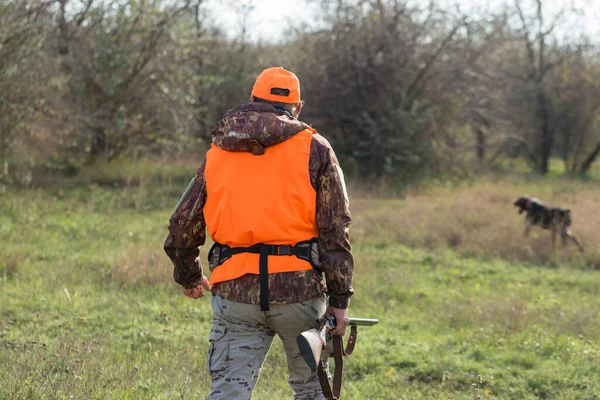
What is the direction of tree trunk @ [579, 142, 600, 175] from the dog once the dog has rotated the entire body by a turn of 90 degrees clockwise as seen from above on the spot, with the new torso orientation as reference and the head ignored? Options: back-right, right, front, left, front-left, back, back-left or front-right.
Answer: front

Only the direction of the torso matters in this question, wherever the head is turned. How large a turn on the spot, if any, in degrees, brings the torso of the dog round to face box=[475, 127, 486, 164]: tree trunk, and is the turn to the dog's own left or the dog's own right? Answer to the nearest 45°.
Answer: approximately 90° to the dog's own right

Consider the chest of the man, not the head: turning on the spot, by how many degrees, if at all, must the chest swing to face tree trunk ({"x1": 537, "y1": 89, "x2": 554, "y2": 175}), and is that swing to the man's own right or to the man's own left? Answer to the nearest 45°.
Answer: approximately 45° to the man's own right

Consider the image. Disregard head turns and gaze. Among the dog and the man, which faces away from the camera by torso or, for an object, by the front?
the man

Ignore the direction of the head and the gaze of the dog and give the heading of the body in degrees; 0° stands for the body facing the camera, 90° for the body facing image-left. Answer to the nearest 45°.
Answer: approximately 90°

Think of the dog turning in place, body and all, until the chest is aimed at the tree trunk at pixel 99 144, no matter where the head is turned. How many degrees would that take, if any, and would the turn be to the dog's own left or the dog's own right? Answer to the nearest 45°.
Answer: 0° — it already faces it

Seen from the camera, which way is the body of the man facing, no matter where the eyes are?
away from the camera

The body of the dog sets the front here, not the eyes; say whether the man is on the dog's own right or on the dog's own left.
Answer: on the dog's own left

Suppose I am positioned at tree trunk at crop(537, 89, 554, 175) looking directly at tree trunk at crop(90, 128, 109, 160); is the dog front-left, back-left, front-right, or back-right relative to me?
front-left

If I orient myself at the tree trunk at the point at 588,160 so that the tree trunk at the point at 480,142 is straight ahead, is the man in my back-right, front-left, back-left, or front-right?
front-left

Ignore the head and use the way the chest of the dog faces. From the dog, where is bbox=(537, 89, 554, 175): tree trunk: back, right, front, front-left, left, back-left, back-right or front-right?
right

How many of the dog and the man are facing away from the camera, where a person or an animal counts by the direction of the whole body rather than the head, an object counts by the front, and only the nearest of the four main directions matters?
1

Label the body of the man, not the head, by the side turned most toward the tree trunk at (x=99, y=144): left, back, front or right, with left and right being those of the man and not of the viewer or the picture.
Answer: front

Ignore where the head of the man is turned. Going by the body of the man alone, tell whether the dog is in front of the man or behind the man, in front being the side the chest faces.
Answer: in front

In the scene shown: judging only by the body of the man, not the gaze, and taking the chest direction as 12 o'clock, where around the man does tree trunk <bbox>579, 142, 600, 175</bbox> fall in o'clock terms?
The tree trunk is roughly at 1 o'clock from the man.
